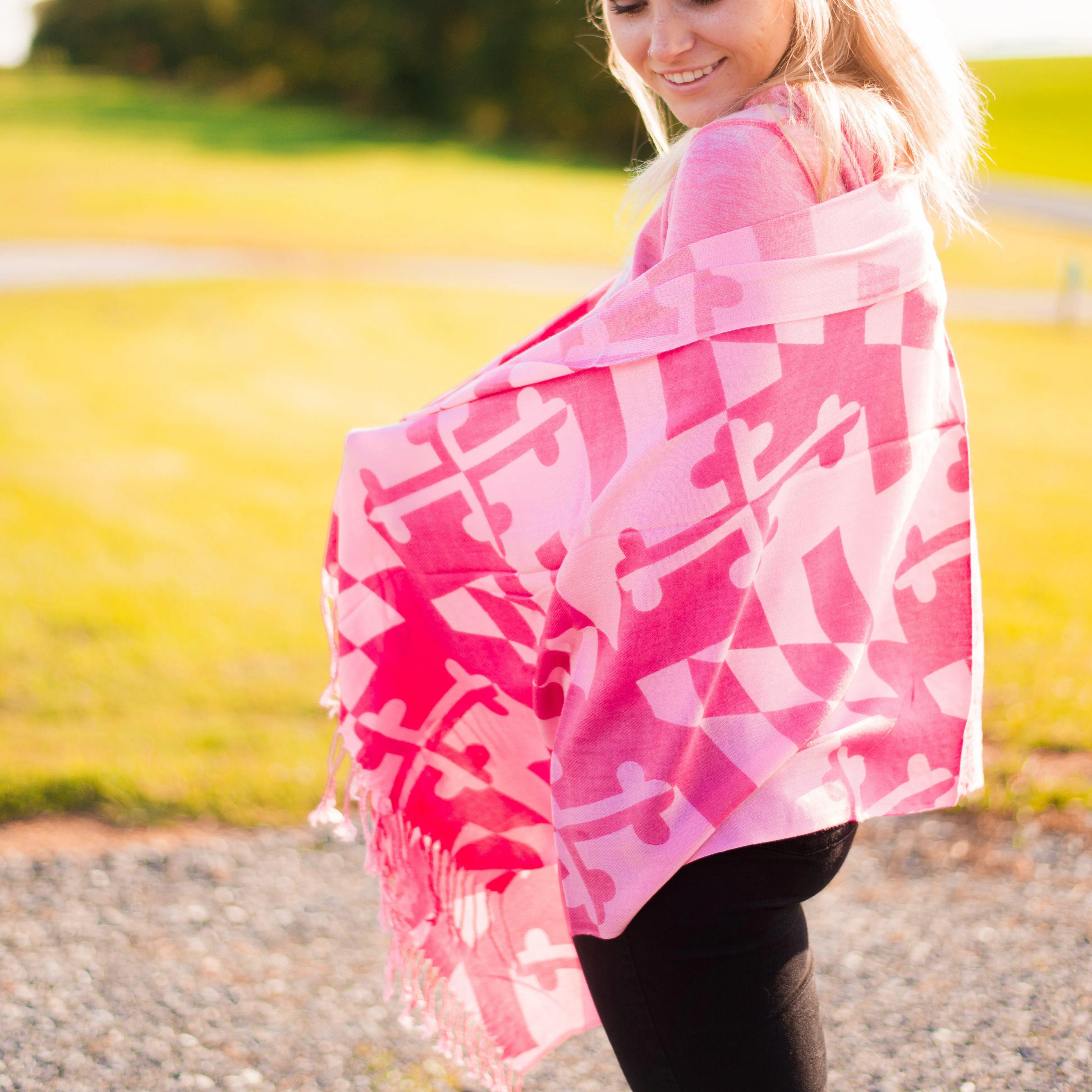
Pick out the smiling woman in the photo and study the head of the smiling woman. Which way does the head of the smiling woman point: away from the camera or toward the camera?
toward the camera

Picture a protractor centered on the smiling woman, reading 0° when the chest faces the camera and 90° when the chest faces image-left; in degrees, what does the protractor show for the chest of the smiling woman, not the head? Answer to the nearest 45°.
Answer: approximately 90°
